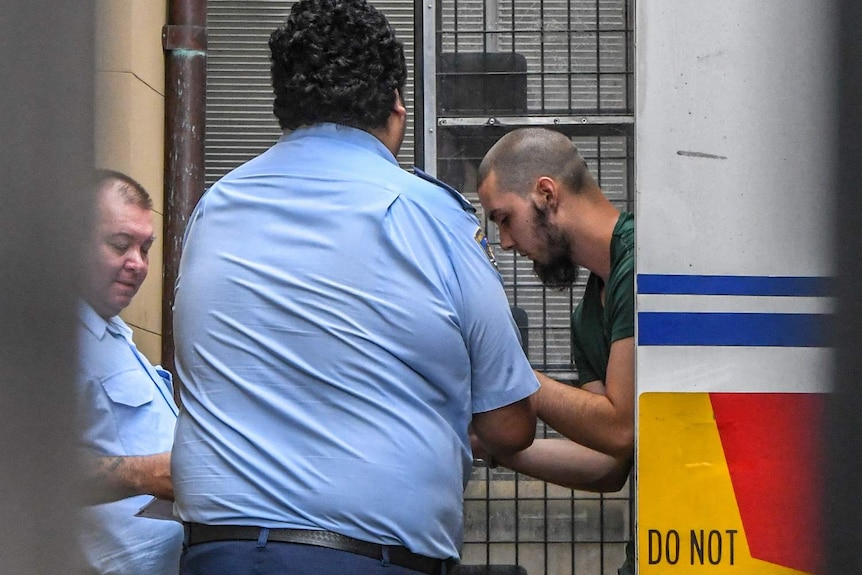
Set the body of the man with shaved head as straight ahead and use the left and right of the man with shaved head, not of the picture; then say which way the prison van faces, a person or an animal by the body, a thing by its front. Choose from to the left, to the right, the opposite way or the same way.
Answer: to the right

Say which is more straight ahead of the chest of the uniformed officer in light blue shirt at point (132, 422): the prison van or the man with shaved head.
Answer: the prison van

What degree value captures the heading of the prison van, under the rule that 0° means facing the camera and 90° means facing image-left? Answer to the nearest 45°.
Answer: approximately 180°

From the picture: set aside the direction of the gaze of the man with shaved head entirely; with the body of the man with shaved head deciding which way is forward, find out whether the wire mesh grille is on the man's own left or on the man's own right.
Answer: on the man's own right

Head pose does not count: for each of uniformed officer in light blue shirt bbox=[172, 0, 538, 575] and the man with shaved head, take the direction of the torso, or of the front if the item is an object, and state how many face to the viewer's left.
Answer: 1

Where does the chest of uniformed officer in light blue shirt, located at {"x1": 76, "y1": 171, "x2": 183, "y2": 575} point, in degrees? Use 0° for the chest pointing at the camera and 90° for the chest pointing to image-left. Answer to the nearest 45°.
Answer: approximately 315°

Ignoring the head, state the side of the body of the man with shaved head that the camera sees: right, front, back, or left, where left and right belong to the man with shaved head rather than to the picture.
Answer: left

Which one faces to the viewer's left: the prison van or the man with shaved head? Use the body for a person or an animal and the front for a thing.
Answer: the man with shaved head

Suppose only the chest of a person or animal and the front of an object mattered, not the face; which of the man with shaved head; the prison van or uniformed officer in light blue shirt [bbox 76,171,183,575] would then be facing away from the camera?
the prison van

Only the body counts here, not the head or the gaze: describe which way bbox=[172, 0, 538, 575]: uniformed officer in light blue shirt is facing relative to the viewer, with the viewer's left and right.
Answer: facing away from the viewer and to the right of the viewer
